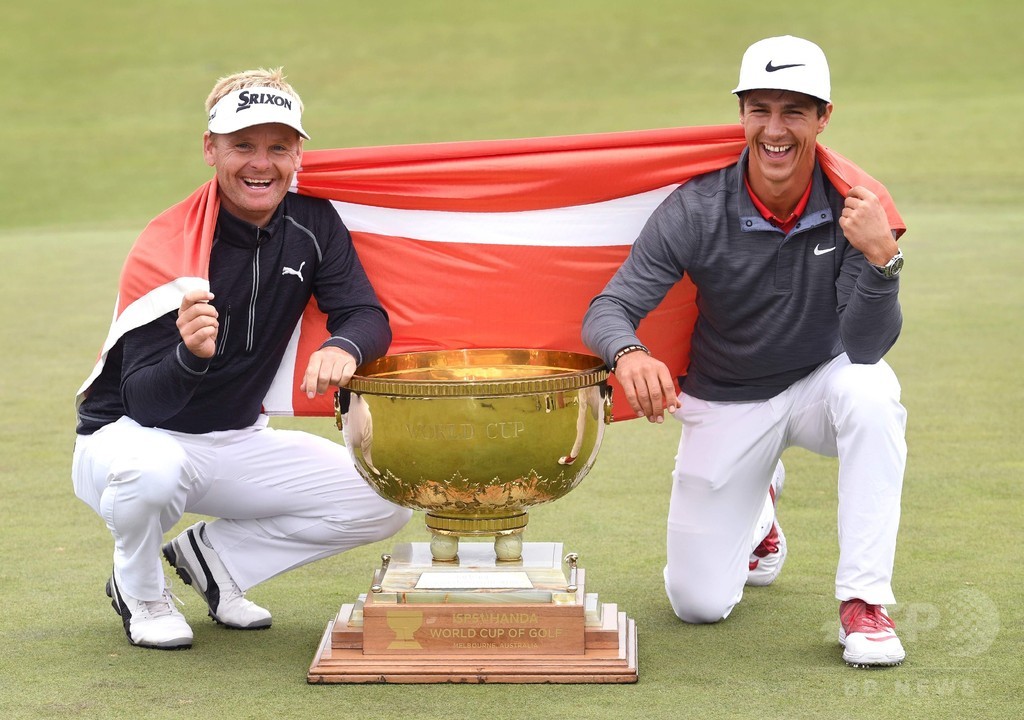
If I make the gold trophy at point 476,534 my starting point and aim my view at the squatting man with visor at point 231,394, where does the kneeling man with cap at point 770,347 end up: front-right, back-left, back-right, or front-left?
back-right

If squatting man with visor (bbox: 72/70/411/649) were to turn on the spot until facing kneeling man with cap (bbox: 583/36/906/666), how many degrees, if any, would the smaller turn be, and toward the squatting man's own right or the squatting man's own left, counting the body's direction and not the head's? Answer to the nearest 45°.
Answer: approximately 45° to the squatting man's own left

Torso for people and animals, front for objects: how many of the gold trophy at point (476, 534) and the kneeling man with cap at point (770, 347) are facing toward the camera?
2

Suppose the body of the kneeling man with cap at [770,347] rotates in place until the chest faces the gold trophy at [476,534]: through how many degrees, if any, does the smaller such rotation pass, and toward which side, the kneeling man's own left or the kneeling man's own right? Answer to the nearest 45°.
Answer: approximately 45° to the kneeling man's own right

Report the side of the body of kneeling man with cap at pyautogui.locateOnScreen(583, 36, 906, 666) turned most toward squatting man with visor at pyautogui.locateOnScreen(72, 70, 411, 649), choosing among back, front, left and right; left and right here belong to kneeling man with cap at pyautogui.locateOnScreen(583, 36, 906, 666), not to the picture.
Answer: right

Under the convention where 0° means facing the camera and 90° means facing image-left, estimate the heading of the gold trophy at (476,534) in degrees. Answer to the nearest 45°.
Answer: approximately 0°

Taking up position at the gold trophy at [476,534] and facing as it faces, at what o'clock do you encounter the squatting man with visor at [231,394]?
The squatting man with visor is roughly at 4 o'clock from the gold trophy.

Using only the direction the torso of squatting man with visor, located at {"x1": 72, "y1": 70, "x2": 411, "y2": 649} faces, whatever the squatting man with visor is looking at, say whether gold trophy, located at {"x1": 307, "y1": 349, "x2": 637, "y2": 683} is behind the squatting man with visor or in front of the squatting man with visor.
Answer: in front
